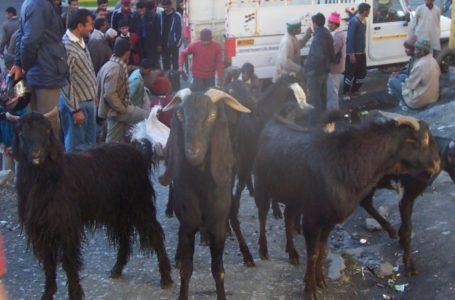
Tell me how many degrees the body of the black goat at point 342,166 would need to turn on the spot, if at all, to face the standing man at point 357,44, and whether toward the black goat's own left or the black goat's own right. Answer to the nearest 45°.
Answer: approximately 135° to the black goat's own left

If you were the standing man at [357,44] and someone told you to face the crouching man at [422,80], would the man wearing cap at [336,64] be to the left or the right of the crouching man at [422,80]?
right

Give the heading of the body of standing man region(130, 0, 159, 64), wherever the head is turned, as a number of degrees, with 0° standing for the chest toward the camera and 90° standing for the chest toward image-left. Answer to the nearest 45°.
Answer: approximately 0°

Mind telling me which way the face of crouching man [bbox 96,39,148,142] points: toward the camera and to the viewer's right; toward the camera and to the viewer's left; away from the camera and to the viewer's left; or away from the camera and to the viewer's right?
away from the camera and to the viewer's right

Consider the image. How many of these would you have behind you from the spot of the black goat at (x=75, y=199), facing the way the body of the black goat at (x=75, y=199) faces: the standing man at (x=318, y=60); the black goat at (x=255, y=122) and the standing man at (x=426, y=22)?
3

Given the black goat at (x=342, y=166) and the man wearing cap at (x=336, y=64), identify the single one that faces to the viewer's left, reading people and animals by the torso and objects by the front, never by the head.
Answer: the man wearing cap

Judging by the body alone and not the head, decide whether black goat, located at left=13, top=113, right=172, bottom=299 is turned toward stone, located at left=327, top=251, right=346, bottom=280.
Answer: no

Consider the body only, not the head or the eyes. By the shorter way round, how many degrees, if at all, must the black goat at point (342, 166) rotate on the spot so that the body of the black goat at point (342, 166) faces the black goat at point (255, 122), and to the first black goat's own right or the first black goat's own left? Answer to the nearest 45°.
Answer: approximately 180°

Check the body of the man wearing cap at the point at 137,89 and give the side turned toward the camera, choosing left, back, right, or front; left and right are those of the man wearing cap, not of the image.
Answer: right

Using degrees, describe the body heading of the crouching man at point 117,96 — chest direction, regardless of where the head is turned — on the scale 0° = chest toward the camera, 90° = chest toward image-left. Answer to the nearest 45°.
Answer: approximately 270°

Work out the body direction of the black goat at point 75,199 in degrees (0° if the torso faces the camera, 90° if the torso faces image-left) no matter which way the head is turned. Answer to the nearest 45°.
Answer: approximately 45°
